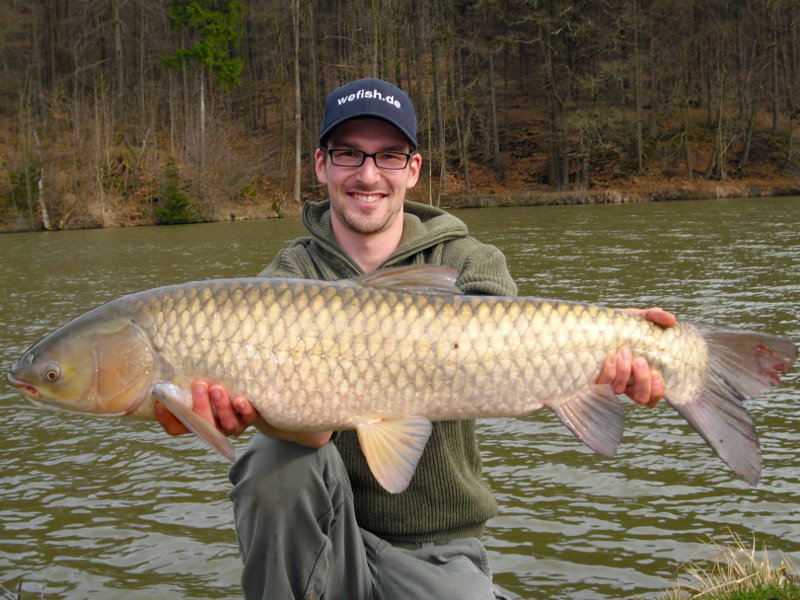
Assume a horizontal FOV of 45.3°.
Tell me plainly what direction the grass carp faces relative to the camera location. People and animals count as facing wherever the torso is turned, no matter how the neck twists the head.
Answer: facing to the left of the viewer

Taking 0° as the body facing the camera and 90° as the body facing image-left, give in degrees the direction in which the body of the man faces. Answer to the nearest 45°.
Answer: approximately 0°
